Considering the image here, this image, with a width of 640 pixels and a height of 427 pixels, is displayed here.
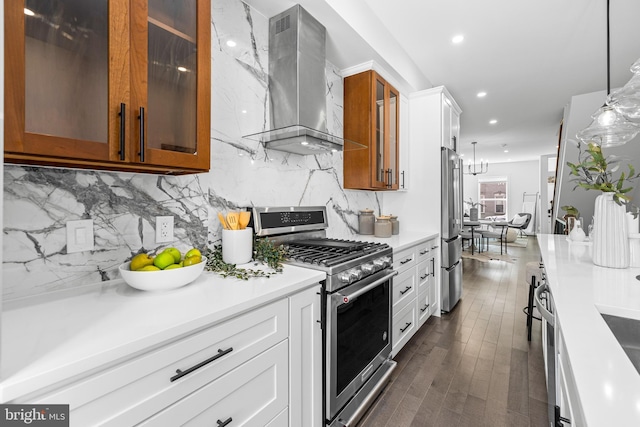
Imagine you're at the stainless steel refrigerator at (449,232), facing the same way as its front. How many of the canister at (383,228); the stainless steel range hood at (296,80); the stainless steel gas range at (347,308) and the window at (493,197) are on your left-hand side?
1

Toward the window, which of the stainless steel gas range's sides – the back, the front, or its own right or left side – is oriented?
left

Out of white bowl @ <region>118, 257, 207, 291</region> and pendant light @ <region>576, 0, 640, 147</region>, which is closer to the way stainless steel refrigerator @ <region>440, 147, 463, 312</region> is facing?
the pendant light

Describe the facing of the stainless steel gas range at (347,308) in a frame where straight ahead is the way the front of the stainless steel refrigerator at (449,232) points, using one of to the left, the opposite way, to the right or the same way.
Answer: the same way

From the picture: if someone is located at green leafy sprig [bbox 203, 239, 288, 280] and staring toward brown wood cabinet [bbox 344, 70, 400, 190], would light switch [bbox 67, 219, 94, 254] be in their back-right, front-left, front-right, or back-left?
back-left

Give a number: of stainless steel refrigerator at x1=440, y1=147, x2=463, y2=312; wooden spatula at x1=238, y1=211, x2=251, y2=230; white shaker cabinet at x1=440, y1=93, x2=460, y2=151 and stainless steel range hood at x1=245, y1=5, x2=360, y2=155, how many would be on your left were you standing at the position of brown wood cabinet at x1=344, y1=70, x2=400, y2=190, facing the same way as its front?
2

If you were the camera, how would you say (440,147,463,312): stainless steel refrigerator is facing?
facing to the right of the viewer

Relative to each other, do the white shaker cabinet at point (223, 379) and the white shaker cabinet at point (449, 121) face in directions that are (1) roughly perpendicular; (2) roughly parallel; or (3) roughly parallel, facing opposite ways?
roughly parallel

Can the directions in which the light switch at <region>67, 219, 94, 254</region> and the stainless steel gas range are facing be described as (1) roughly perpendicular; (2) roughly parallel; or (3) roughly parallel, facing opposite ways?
roughly parallel

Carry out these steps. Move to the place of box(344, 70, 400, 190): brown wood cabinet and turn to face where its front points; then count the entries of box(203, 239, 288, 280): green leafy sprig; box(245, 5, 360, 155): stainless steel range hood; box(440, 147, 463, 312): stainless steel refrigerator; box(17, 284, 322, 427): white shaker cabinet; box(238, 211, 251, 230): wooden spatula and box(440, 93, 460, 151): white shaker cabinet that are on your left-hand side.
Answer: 2

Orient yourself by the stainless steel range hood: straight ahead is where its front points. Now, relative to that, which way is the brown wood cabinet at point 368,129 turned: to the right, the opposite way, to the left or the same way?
the same way

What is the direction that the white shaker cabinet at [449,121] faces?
to the viewer's right

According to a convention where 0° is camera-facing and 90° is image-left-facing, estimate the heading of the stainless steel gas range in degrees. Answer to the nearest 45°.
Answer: approximately 315°

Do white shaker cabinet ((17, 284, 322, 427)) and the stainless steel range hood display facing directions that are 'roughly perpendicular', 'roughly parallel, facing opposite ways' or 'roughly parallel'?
roughly parallel
